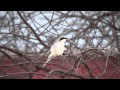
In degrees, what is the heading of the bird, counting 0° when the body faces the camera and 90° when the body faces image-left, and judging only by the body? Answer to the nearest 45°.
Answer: approximately 270°
